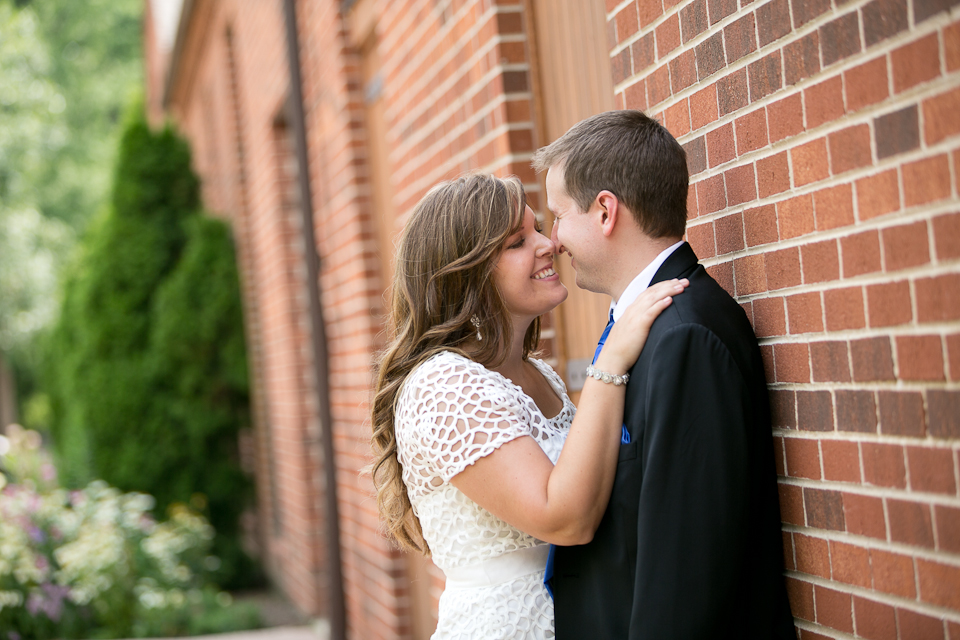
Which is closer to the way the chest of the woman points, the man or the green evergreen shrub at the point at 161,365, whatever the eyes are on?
the man

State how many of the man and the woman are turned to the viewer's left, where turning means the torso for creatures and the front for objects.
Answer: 1

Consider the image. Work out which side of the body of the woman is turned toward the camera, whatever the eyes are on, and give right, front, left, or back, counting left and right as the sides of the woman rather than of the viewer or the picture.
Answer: right

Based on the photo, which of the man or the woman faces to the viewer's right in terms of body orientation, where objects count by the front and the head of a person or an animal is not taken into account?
the woman

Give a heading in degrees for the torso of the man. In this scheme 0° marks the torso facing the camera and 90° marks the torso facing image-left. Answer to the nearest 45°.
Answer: approximately 90°

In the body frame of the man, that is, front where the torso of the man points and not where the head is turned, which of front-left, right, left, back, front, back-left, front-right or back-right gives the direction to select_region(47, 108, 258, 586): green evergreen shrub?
front-right

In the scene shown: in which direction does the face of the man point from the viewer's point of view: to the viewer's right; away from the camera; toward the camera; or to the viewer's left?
to the viewer's left

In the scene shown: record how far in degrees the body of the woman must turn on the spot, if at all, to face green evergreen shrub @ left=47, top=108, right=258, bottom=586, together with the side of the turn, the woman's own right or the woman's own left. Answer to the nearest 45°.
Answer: approximately 135° to the woman's own left

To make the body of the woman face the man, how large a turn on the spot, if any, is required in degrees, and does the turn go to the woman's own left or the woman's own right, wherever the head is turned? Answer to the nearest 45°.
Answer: approximately 45° to the woman's own right

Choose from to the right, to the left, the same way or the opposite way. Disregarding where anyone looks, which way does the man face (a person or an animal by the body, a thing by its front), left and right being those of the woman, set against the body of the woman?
the opposite way
